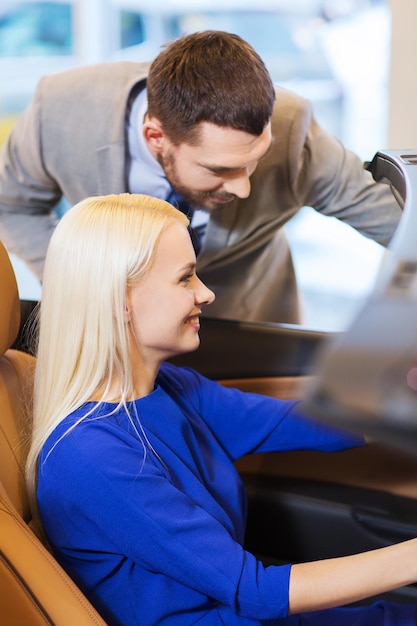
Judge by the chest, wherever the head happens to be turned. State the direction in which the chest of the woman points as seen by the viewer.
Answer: to the viewer's right

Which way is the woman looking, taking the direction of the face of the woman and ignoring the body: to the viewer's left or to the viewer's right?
to the viewer's right

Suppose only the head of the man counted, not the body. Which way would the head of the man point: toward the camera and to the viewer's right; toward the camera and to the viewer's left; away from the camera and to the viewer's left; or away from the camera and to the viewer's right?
toward the camera and to the viewer's right

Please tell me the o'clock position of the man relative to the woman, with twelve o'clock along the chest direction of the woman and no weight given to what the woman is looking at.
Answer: The man is roughly at 9 o'clock from the woman.
